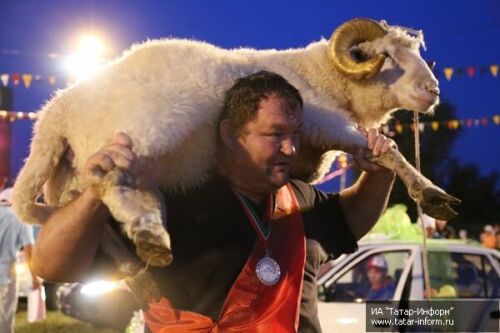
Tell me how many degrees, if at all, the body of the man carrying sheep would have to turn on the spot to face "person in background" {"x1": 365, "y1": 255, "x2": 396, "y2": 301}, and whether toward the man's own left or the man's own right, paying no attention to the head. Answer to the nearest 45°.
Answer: approximately 135° to the man's own left

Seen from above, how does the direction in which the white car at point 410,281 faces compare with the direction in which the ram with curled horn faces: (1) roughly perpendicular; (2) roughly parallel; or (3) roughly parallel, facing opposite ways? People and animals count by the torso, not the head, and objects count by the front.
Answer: roughly parallel, facing opposite ways

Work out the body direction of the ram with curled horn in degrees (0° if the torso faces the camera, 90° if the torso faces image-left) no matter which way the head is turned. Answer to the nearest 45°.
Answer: approximately 270°

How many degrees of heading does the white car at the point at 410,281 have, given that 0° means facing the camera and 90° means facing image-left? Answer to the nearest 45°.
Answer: approximately 90°

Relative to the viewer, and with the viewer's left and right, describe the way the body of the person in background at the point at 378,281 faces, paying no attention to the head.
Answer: facing the viewer and to the left of the viewer

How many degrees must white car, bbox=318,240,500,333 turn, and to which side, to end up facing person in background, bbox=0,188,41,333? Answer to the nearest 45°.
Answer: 0° — it already faces them

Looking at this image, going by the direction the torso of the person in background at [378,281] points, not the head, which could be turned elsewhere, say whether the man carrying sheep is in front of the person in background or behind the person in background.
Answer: in front

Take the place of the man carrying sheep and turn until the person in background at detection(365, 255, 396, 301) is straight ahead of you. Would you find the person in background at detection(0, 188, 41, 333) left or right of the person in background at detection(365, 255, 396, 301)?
left

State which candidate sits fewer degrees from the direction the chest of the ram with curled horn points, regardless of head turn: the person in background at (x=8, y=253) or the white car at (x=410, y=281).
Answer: the white car

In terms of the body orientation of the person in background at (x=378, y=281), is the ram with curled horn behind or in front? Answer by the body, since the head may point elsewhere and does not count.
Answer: in front

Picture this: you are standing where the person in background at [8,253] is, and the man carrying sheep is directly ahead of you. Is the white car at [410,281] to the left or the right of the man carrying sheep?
left

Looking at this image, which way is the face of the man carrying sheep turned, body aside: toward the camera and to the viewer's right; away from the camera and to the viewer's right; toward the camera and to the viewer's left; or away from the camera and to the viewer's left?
toward the camera and to the viewer's right

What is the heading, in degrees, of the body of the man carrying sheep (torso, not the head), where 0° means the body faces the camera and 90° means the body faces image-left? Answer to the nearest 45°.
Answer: approximately 315°
